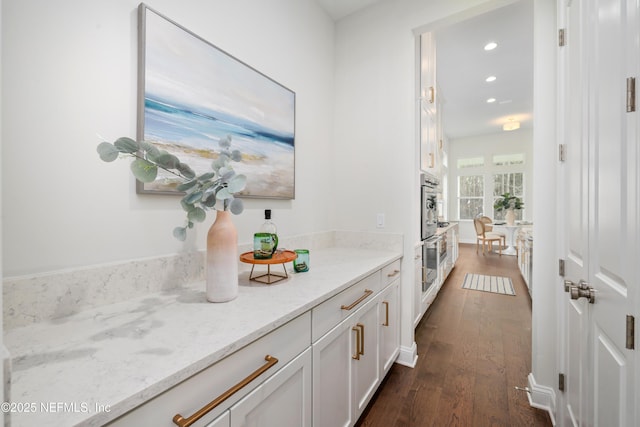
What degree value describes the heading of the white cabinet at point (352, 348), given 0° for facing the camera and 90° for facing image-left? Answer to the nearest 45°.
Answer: approximately 315°

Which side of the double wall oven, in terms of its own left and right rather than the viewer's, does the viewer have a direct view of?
right

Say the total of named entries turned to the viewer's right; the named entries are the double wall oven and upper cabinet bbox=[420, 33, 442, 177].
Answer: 2

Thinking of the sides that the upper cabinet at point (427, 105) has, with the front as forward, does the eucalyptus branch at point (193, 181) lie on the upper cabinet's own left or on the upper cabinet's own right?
on the upper cabinet's own right

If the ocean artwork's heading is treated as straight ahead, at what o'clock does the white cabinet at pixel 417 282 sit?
The white cabinet is roughly at 10 o'clock from the ocean artwork.

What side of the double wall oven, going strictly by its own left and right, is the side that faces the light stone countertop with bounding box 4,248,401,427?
right

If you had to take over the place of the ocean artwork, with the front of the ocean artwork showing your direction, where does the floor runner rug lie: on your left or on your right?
on your left

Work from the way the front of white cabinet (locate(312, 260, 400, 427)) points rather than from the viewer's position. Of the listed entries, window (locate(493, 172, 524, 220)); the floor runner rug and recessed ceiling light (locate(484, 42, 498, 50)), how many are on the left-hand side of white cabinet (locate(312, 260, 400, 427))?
3

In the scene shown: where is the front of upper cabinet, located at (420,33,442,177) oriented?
to the viewer's right

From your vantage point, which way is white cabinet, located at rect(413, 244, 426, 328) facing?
to the viewer's right

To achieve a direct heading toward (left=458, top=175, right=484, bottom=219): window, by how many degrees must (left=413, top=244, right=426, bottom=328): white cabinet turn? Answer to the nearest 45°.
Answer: approximately 90° to its left
